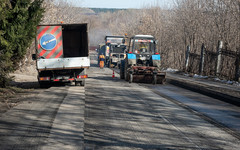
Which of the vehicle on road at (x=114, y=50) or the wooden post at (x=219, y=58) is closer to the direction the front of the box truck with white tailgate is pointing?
the vehicle on road

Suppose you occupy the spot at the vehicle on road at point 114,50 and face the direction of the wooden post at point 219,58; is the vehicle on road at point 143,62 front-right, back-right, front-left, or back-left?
front-right

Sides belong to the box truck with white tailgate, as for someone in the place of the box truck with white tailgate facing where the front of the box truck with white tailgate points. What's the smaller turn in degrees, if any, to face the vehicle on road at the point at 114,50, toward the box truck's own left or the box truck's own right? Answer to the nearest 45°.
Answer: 0° — it already faces it

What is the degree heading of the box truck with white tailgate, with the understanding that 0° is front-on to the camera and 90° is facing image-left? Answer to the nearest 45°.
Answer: approximately 180°

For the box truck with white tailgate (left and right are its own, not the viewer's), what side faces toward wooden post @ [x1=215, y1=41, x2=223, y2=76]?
right
